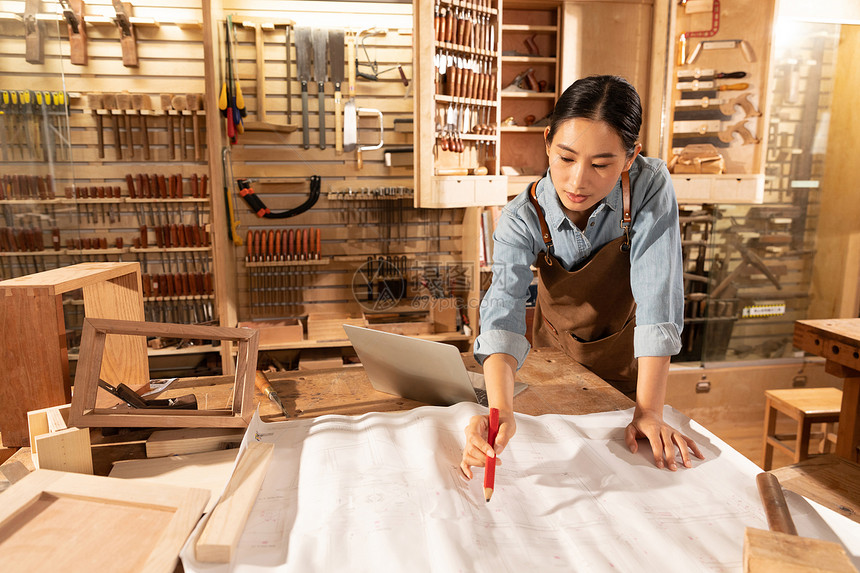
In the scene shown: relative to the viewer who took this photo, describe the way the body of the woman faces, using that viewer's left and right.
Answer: facing the viewer

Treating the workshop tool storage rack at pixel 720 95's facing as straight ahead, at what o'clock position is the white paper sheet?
The white paper sheet is roughly at 12 o'clock from the workshop tool storage rack.

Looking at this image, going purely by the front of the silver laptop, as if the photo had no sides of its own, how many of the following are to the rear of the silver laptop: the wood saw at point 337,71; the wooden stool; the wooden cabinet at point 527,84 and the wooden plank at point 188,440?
1

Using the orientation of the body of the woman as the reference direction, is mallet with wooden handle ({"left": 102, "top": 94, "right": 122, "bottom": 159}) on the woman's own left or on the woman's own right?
on the woman's own right

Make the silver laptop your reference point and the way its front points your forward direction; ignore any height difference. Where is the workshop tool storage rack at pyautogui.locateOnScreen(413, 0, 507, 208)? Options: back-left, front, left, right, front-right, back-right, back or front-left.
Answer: front-left

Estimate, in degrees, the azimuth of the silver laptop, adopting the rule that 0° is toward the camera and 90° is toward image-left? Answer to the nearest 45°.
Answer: approximately 225°

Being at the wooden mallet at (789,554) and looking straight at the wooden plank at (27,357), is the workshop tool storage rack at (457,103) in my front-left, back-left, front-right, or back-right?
front-right

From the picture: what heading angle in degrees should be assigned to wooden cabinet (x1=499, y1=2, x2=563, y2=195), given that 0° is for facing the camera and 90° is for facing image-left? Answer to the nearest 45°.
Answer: approximately 0°

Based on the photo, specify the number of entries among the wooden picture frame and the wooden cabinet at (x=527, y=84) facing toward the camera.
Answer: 2

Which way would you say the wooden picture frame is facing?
toward the camera

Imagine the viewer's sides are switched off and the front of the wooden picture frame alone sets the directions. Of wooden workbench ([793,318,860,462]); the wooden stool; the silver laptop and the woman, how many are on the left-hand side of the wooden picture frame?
4

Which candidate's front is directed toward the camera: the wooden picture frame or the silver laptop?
the wooden picture frame

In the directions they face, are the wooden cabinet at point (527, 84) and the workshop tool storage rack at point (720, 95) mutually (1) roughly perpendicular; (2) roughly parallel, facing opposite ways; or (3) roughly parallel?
roughly parallel

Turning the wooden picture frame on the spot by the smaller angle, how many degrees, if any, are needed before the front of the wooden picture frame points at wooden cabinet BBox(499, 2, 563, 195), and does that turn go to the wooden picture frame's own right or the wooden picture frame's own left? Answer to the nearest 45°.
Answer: approximately 135° to the wooden picture frame's own left

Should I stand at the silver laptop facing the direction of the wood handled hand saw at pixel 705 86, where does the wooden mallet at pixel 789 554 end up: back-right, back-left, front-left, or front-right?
back-right

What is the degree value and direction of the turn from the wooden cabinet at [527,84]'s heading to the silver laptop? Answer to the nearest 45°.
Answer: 0° — it already faces it

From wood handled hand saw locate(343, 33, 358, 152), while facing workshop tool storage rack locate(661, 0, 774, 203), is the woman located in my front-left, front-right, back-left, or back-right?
front-right

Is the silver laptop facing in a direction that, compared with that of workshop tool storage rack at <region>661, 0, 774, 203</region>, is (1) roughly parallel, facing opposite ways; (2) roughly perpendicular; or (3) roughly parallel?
roughly parallel, facing opposite ways
